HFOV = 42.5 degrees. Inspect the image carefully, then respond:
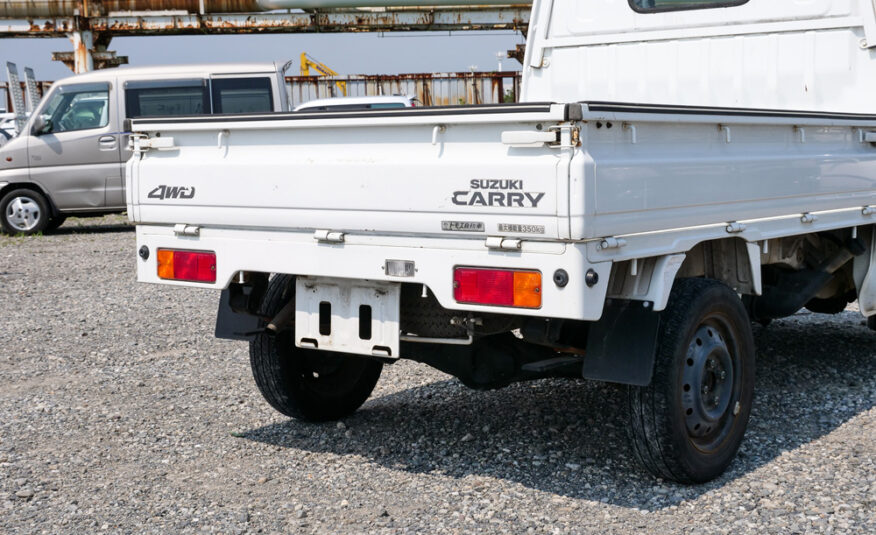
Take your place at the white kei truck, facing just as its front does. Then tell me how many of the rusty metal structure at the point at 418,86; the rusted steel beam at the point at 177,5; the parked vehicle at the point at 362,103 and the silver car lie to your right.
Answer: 0

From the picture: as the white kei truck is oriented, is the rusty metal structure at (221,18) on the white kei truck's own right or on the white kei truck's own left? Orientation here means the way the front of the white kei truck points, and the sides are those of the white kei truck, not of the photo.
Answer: on the white kei truck's own left

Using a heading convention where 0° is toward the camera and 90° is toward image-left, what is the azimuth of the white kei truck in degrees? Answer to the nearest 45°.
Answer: approximately 225°

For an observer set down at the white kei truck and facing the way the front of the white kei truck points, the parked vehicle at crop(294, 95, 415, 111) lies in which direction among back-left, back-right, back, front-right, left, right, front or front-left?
front-left

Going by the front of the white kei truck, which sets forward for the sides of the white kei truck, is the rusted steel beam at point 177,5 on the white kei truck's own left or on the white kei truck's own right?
on the white kei truck's own left

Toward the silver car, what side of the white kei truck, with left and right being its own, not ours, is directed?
left

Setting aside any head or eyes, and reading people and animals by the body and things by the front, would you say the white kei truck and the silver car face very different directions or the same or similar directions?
very different directions

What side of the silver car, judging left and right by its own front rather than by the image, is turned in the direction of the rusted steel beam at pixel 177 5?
right

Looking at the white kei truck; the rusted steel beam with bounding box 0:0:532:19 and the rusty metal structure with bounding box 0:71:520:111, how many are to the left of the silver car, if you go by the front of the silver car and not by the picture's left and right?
1

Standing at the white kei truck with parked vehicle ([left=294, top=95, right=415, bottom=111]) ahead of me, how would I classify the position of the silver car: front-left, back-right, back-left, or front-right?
front-left

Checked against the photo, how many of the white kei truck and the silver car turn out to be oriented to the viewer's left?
1

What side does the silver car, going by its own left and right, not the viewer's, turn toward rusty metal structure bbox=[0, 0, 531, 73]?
right

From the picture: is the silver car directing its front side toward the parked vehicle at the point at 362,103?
no

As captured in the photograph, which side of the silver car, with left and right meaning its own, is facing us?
left
